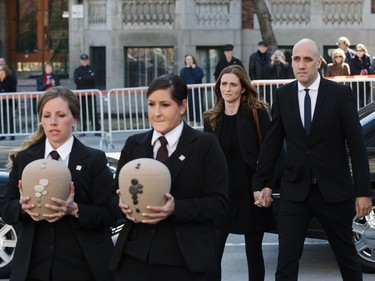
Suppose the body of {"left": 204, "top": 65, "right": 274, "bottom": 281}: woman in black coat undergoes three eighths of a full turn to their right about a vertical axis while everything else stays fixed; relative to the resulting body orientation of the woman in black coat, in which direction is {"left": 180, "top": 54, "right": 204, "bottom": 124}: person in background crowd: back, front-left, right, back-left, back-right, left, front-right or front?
front

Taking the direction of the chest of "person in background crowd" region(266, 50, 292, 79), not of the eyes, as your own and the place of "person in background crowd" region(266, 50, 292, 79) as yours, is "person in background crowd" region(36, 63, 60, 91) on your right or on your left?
on your right

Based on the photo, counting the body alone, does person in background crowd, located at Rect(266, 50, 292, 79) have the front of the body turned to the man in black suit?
yes

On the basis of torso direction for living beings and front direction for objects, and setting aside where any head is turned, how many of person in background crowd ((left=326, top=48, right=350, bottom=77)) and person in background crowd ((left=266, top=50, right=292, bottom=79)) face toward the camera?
2

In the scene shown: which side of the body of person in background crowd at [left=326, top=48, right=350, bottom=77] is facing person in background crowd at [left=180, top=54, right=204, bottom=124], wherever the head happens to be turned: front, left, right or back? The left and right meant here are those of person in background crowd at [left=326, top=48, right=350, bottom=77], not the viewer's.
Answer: right

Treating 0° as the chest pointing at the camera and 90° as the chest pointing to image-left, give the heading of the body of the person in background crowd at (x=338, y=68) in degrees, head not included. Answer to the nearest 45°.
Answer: approximately 0°
